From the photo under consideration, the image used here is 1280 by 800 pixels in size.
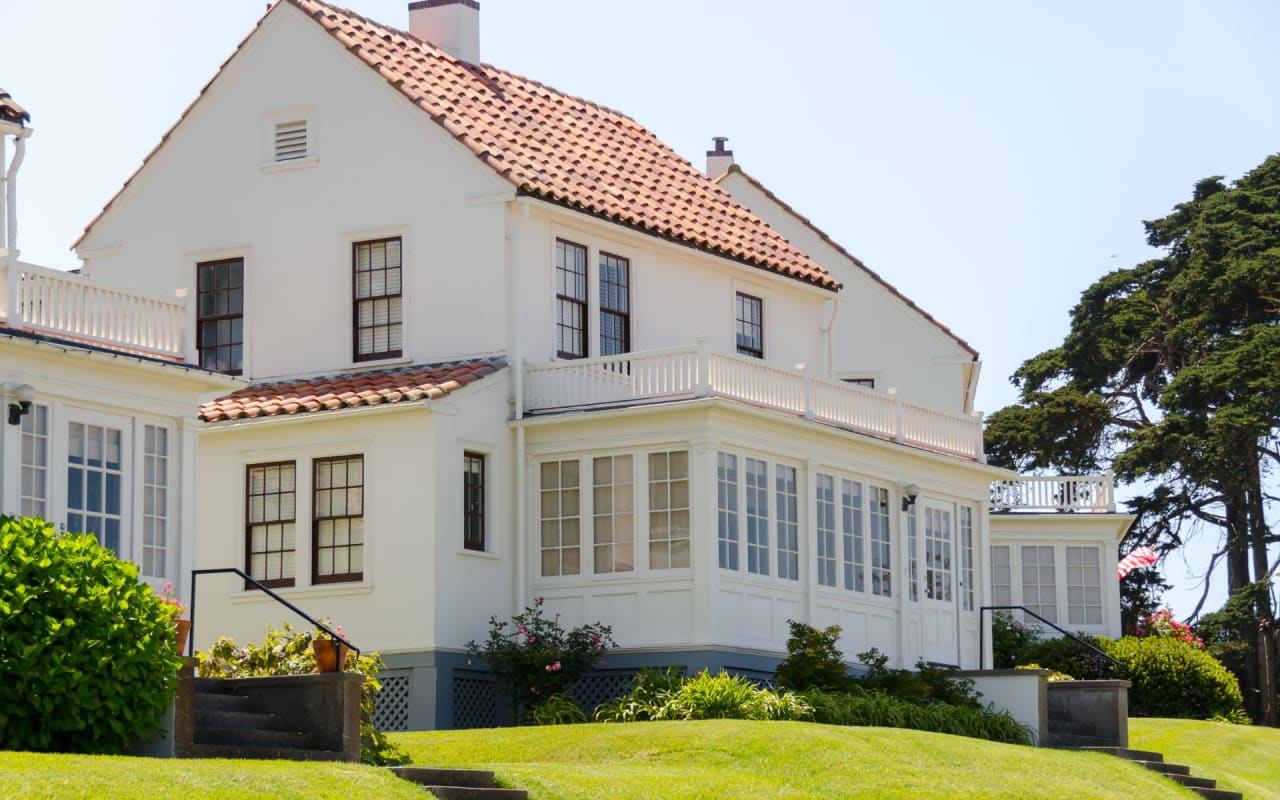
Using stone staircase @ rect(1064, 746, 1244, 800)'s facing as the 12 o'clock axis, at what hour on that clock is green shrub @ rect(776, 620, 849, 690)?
The green shrub is roughly at 4 o'clock from the stone staircase.

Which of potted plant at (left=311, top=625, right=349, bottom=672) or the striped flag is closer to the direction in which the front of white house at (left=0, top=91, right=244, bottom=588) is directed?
the potted plant

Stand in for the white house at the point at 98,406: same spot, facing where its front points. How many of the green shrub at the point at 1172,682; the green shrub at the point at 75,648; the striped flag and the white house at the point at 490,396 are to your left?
3

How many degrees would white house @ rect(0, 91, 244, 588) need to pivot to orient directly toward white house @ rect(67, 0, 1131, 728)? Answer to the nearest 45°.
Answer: approximately 90° to its left

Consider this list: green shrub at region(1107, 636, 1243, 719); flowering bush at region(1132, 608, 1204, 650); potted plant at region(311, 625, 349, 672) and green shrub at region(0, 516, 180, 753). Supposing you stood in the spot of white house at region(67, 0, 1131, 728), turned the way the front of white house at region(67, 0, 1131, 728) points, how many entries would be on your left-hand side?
2

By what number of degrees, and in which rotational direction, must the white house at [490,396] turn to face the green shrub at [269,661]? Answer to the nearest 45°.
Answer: approximately 45° to its right

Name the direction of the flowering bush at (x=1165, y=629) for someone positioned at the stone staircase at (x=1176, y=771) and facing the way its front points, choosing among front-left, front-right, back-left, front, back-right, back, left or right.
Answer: back-left

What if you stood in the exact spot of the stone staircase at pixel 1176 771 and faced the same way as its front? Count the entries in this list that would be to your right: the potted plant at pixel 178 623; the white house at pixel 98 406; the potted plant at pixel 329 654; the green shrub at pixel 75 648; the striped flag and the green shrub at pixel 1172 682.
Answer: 4

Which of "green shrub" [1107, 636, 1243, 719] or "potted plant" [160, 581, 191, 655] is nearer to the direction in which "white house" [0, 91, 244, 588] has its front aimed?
the potted plant

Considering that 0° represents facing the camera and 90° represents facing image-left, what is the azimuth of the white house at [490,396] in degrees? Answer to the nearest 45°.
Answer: approximately 315°
